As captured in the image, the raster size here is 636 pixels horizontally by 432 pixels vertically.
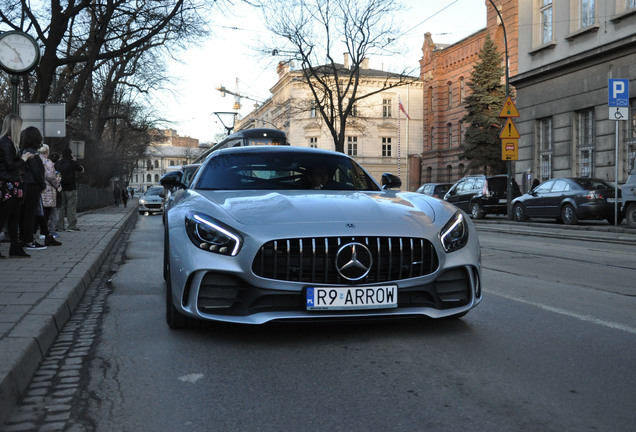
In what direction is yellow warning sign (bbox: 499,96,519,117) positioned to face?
toward the camera

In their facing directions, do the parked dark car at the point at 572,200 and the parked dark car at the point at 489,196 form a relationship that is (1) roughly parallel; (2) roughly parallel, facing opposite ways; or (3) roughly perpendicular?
roughly parallel

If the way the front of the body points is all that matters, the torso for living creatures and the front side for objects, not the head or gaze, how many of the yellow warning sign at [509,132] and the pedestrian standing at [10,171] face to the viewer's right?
1

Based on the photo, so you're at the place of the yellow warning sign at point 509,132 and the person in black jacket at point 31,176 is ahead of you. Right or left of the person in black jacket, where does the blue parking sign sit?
left

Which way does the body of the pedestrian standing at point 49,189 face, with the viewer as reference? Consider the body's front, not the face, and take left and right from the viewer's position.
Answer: facing to the right of the viewer

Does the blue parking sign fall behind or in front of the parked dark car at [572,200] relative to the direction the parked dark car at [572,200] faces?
behind

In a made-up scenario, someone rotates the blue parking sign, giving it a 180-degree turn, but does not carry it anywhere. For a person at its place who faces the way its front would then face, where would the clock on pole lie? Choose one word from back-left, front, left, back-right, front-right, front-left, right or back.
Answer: back-left

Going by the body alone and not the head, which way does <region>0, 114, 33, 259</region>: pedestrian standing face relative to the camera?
to the viewer's right

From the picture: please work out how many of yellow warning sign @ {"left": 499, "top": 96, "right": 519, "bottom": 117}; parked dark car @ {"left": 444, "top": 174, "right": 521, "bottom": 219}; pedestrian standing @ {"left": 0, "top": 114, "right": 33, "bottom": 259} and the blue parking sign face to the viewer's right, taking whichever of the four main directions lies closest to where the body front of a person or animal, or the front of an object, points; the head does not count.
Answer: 1

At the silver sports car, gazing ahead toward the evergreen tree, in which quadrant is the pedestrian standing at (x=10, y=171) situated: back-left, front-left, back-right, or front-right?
front-left

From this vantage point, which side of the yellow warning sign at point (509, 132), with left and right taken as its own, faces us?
front
